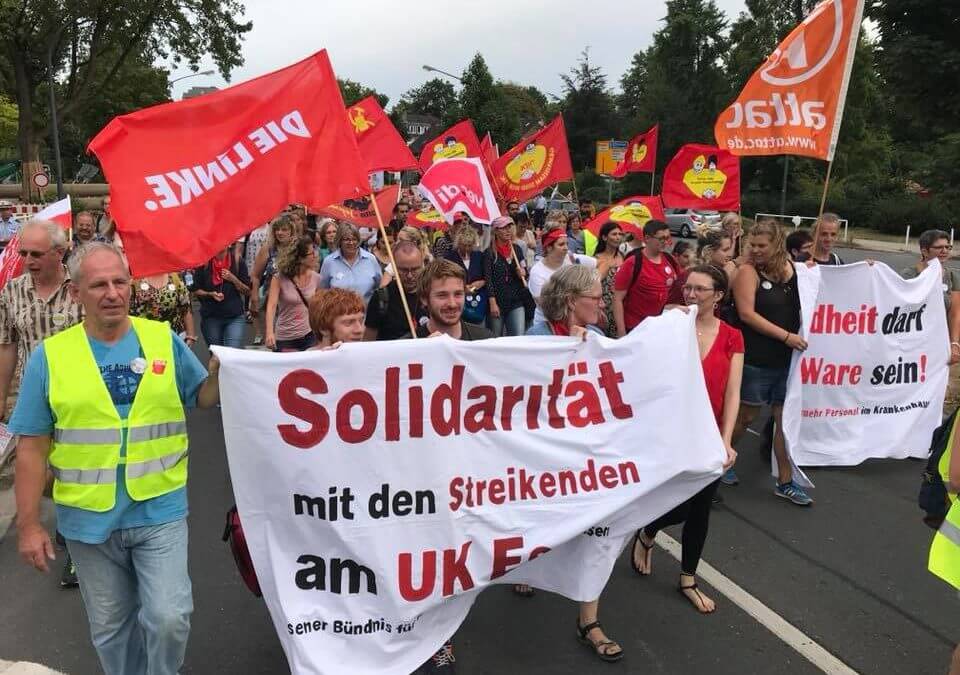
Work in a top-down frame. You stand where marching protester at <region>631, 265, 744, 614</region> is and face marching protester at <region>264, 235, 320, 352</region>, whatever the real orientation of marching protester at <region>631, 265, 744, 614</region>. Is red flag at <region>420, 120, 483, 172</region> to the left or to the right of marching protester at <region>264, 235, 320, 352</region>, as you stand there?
right

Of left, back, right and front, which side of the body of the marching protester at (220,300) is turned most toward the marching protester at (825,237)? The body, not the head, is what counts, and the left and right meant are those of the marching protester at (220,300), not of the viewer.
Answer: left

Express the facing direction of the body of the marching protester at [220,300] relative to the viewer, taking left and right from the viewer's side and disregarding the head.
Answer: facing the viewer

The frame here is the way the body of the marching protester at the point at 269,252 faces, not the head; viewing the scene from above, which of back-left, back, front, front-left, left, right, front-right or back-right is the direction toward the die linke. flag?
front-right

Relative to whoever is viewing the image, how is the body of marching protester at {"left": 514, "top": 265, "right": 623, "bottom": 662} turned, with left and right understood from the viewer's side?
facing the viewer and to the right of the viewer

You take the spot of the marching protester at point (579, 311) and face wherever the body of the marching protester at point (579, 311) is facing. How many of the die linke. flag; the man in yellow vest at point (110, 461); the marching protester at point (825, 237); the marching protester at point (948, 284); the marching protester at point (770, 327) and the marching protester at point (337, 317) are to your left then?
3

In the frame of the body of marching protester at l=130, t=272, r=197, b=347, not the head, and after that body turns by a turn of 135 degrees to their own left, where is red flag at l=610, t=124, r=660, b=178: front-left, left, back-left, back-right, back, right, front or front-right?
front

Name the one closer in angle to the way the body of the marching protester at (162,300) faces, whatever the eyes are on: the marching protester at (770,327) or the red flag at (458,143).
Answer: the marching protester

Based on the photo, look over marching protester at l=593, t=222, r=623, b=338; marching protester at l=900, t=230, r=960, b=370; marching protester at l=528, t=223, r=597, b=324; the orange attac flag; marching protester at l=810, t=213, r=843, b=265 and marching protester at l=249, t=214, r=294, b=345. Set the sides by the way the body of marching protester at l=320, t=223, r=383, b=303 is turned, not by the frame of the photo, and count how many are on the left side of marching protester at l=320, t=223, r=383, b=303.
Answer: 5

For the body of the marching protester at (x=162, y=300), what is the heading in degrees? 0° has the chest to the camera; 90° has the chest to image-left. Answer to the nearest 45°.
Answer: approximately 0°

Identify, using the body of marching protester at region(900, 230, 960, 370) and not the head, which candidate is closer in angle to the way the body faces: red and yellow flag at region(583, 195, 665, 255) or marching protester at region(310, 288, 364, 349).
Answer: the marching protester
